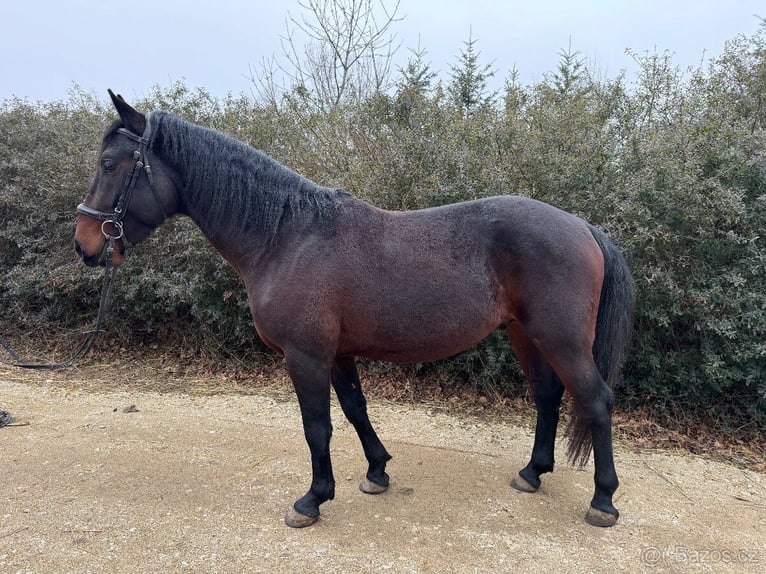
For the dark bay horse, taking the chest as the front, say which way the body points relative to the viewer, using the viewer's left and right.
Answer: facing to the left of the viewer
